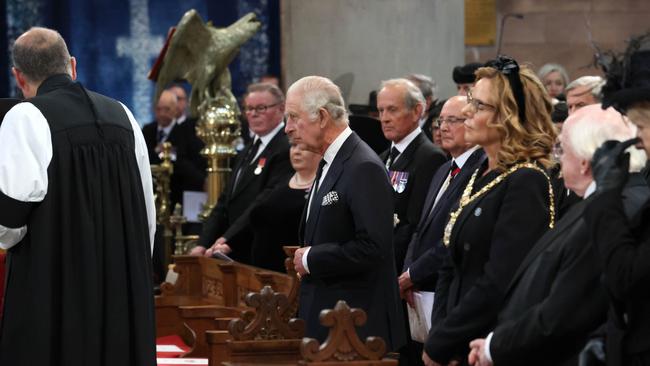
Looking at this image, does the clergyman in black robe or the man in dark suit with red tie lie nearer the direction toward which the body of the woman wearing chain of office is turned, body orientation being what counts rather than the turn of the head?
the clergyman in black robe

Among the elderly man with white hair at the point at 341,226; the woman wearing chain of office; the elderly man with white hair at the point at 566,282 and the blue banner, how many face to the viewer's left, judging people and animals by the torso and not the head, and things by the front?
3

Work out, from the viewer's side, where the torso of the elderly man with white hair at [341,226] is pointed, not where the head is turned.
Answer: to the viewer's left

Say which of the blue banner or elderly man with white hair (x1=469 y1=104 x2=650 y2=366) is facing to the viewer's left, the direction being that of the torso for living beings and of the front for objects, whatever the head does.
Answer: the elderly man with white hair

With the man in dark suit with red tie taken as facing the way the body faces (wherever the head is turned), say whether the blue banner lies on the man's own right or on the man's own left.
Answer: on the man's own right

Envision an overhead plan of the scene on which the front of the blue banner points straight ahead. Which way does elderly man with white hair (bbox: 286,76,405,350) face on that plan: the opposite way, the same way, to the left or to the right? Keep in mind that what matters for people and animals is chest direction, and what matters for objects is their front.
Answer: to the right

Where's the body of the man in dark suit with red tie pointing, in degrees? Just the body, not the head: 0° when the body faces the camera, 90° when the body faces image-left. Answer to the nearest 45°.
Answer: approximately 45°

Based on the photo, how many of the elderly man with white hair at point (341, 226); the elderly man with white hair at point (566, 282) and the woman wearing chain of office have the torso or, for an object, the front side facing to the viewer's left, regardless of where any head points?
3

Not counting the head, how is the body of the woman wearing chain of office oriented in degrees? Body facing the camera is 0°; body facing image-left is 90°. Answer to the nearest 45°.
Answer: approximately 90°

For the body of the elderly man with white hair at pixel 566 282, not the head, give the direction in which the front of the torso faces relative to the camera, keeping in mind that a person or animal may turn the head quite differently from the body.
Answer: to the viewer's left

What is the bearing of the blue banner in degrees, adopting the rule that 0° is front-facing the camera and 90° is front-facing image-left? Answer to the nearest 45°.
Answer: approximately 0°

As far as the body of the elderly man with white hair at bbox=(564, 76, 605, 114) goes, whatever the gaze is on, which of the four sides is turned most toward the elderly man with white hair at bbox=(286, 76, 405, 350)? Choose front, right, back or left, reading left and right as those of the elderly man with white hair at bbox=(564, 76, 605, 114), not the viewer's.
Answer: front
